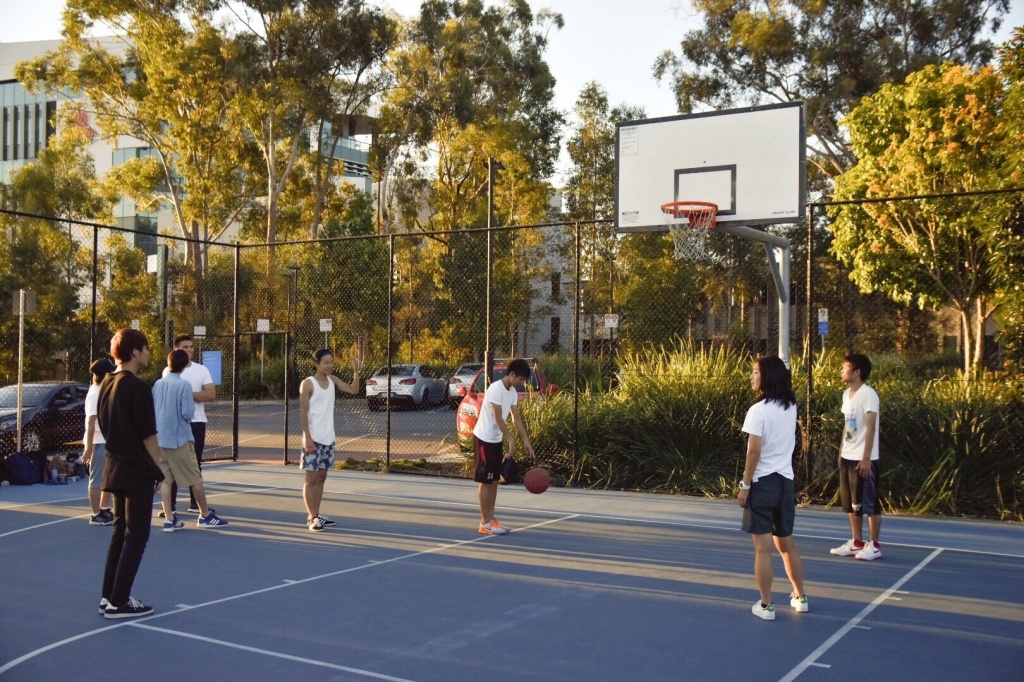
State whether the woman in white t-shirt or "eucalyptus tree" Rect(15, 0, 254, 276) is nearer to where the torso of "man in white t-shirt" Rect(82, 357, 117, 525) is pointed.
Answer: the woman in white t-shirt

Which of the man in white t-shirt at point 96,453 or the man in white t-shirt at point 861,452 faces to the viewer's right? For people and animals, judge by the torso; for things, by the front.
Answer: the man in white t-shirt at point 96,453

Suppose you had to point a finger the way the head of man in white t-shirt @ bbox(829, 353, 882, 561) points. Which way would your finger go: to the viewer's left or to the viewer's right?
to the viewer's left

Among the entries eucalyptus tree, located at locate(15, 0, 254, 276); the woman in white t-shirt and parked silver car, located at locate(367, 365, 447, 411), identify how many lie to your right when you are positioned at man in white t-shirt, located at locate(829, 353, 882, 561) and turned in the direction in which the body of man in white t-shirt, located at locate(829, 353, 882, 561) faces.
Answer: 2

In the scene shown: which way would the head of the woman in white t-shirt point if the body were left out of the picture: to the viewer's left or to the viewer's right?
to the viewer's left

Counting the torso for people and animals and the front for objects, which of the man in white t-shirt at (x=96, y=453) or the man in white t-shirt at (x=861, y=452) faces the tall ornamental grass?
the man in white t-shirt at (x=96, y=453)

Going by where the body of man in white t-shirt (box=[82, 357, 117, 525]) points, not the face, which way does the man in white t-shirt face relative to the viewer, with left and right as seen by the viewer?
facing to the right of the viewer

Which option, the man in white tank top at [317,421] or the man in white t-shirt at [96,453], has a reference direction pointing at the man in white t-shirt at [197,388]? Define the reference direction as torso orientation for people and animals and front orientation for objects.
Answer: the man in white t-shirt at [96,453]

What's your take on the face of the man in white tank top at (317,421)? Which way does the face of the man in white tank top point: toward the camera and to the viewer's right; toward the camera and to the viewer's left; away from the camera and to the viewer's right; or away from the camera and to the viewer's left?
toward the camera and to the viewer's right

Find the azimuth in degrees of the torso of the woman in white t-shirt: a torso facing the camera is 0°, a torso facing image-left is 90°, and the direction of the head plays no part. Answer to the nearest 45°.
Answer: approximately 135°

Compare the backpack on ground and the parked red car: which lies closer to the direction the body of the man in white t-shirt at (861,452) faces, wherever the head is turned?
the backpack on ground
